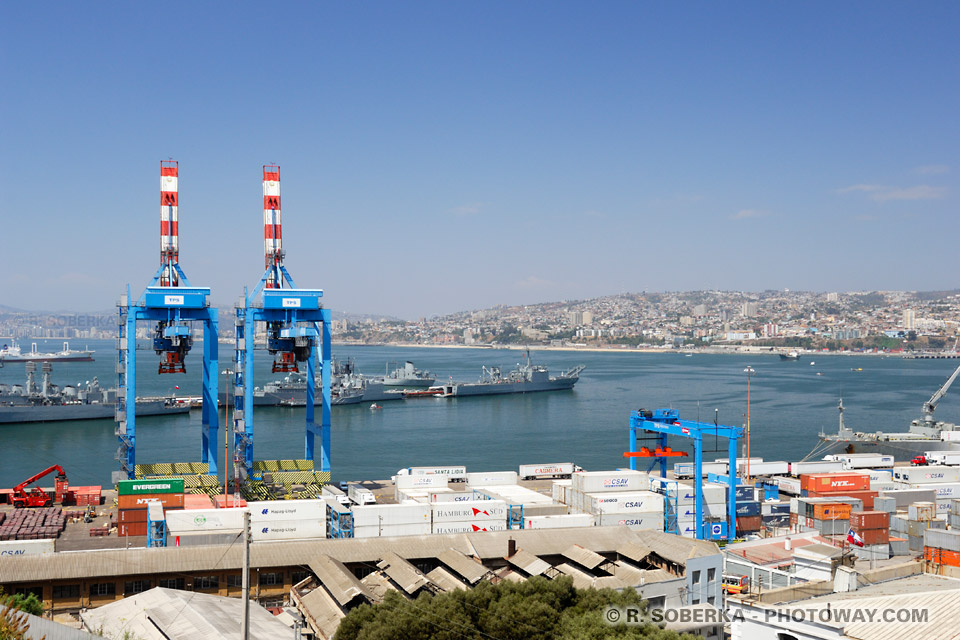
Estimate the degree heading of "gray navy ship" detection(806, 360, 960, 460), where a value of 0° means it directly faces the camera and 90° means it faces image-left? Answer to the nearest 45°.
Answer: approximately 90°

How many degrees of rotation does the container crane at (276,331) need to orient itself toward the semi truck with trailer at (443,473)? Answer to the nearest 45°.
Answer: approximately 90° to its right

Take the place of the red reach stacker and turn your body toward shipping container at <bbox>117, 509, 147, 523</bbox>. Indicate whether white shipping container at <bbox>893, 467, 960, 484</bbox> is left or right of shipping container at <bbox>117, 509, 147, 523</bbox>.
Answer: left

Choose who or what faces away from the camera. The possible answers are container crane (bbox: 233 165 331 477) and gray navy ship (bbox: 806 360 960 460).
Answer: the container crane

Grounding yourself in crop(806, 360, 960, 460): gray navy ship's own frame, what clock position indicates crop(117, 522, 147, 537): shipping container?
The shipping container is roughly at 10 o'clock from the gray navy ship.

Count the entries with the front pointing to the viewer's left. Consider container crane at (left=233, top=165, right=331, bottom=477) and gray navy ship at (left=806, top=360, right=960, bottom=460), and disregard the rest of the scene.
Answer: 1

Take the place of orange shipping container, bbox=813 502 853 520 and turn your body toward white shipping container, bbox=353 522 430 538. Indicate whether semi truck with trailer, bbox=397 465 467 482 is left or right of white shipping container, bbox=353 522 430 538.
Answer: right

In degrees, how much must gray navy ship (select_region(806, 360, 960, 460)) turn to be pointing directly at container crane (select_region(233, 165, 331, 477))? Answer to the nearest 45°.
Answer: approximately 45° to its left

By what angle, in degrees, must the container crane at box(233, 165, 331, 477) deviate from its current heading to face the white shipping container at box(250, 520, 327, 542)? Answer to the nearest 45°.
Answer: approximately 180°

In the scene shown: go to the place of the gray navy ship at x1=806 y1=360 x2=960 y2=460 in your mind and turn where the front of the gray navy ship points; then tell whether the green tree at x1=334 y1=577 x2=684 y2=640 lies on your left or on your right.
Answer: on your left

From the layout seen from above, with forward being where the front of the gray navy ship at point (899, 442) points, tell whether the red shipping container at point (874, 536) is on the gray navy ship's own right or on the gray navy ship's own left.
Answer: on the gray navy ship's own left

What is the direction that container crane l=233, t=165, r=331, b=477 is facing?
away from the camera

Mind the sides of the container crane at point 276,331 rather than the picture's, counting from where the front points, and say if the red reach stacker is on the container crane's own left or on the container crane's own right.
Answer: on the container crane's own left
